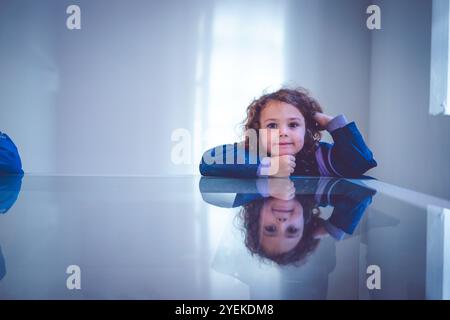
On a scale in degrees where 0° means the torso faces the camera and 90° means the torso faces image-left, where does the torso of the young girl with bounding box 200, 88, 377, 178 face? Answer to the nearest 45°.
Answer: approximately 0°
